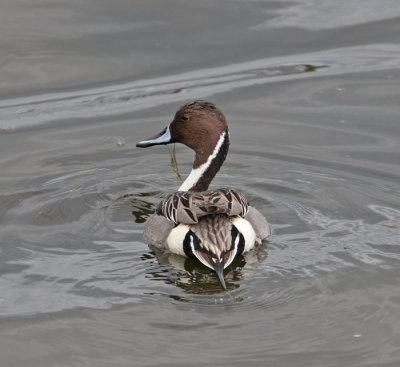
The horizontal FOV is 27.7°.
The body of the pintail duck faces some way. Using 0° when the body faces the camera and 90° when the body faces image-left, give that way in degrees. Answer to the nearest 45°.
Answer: approximately 180°
